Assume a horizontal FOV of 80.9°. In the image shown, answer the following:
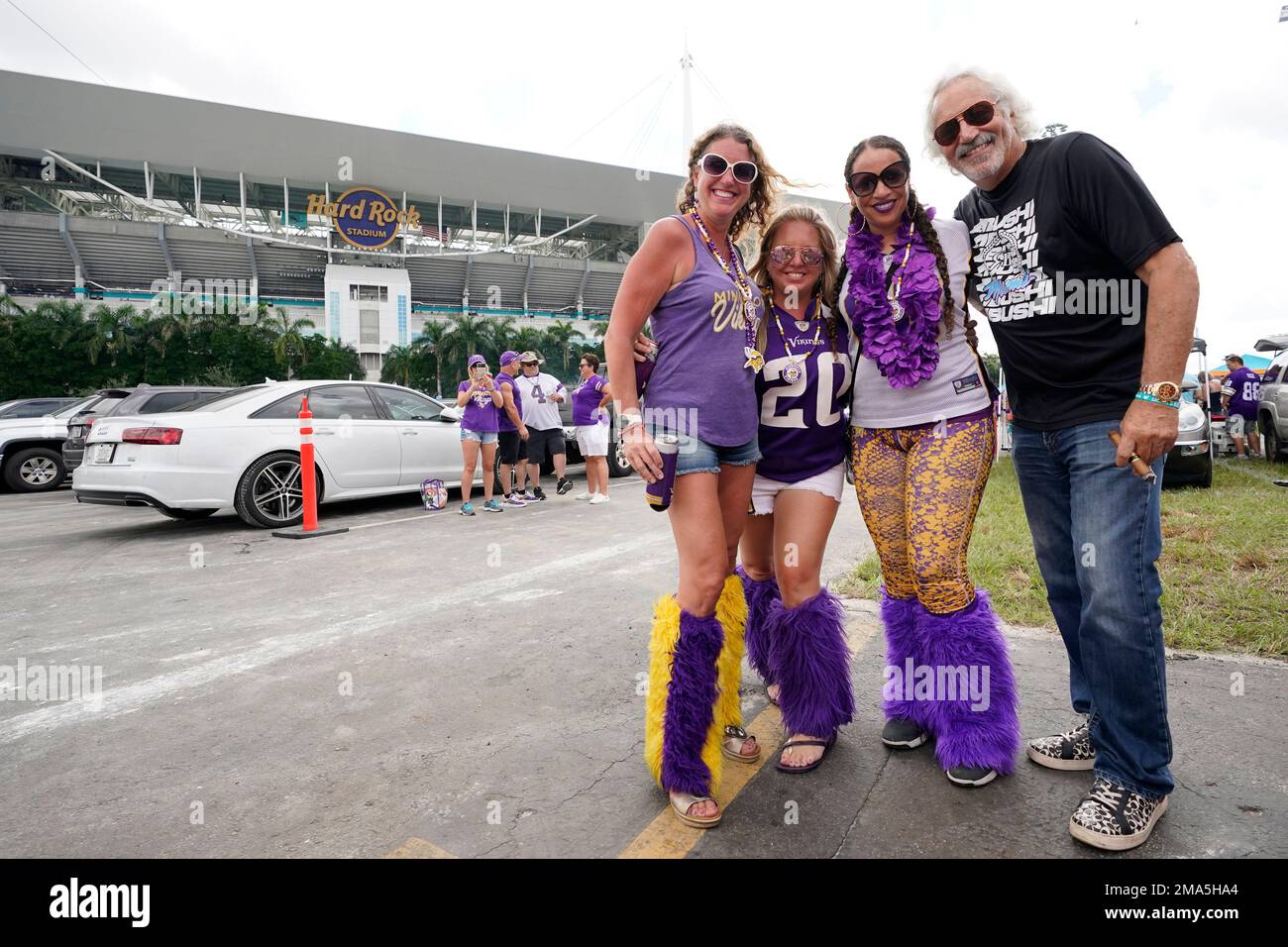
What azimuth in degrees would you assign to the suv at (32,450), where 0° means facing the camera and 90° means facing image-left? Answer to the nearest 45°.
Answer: approximately 90°

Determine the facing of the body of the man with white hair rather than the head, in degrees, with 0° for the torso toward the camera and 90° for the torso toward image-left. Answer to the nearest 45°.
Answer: approximately 45°

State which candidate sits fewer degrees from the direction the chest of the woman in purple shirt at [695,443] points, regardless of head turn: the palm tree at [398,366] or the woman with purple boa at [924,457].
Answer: the woman with purple boa

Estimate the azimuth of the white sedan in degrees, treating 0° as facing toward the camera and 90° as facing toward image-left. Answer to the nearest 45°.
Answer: approximately 225°

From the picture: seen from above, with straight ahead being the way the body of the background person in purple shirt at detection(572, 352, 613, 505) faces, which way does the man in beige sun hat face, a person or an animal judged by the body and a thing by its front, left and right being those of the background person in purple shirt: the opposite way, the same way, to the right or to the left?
to the left

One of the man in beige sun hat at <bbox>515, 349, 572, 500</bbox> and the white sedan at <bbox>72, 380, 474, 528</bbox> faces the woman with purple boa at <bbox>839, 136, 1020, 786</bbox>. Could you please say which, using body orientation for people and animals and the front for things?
the man in beige sun hat

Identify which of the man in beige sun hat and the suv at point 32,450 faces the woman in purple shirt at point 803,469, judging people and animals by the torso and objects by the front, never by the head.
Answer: the man in beige sun hat

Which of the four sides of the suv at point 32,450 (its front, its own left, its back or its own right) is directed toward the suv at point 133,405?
left

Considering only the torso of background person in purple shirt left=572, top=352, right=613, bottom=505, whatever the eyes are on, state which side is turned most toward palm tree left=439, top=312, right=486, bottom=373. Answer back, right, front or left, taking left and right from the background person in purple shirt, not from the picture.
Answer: right
